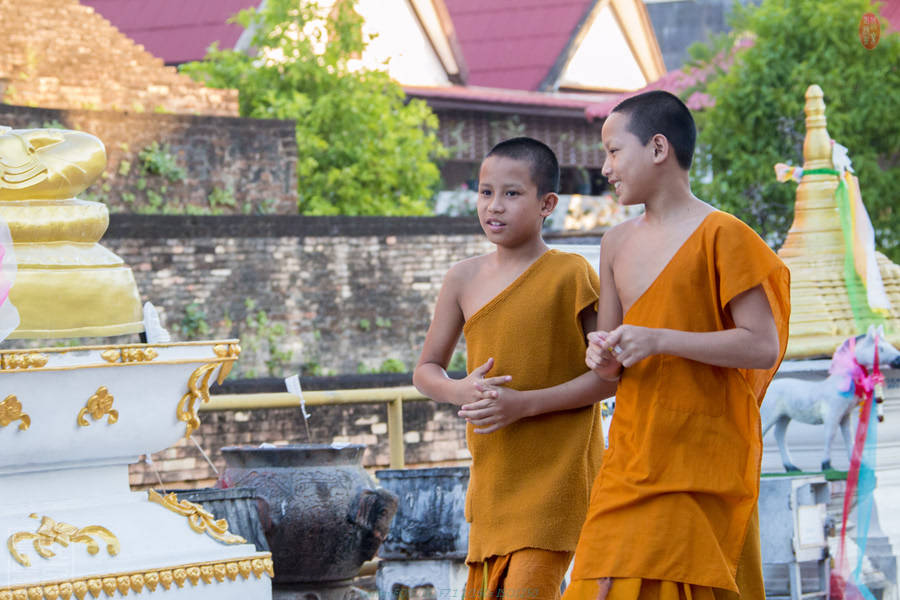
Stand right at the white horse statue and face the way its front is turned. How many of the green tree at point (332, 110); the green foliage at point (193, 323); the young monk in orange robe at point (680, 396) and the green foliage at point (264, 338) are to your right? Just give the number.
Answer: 1

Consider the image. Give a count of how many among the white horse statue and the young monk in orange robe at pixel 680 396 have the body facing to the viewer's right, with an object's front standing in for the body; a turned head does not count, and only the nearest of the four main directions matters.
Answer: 1

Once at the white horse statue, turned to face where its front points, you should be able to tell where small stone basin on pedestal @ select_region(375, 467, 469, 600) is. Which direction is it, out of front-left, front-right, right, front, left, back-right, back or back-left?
back-right

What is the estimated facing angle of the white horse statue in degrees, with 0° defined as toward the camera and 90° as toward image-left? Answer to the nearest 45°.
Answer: approximately 270°

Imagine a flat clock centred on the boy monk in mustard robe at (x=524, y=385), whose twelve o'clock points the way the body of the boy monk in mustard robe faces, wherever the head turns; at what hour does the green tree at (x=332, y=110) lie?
The green tree is roughly at 4 o'clock from the boy monk in mustard robe.

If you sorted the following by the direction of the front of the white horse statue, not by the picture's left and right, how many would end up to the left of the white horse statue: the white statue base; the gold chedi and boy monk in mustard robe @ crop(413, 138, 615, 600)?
1

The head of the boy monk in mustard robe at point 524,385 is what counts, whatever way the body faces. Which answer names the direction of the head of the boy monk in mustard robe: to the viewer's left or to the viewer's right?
to the viewer's left

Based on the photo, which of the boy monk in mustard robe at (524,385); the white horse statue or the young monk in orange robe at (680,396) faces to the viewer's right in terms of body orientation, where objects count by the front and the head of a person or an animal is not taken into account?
the white horse statue

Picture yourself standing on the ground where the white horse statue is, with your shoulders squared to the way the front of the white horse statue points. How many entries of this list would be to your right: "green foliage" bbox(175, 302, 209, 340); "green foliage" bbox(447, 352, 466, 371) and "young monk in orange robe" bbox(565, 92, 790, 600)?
1

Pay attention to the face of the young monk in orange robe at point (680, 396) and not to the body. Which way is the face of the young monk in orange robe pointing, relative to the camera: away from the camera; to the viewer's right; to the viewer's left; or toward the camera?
to the viewer's left
